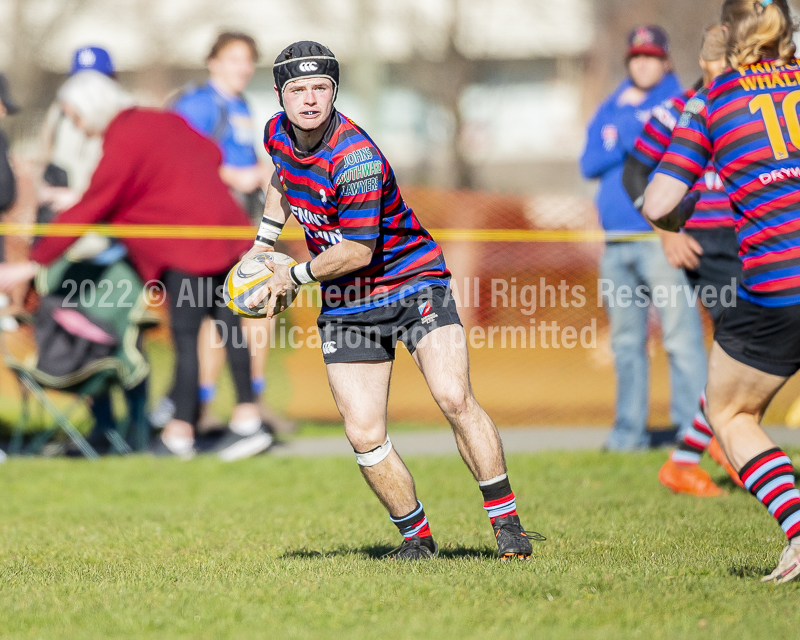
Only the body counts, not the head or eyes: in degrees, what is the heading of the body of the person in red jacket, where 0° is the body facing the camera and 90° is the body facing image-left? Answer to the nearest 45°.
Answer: approximately 90°

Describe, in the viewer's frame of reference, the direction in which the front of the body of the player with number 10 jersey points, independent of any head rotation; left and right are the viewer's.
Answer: facing away from the viewer and to the left of the viewer

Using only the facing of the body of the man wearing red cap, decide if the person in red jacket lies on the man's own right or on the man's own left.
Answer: on the man's own right

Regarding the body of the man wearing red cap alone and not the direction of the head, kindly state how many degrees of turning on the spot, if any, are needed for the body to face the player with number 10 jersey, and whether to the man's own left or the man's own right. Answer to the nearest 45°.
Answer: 0° — they already face them

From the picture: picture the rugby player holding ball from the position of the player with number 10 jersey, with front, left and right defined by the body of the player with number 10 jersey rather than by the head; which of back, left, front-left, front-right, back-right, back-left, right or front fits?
front-left

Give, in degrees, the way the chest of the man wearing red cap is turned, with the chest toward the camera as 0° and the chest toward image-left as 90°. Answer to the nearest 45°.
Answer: approximately 0°

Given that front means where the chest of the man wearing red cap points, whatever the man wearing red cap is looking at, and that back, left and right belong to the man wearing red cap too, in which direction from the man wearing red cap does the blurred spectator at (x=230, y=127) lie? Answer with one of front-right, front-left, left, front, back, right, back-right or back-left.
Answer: right

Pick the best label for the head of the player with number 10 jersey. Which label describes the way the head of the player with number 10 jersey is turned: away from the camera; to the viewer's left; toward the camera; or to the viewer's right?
away from the camera

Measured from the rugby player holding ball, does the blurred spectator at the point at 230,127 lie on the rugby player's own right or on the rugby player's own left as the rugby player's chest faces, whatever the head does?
on the rugby player's own right
